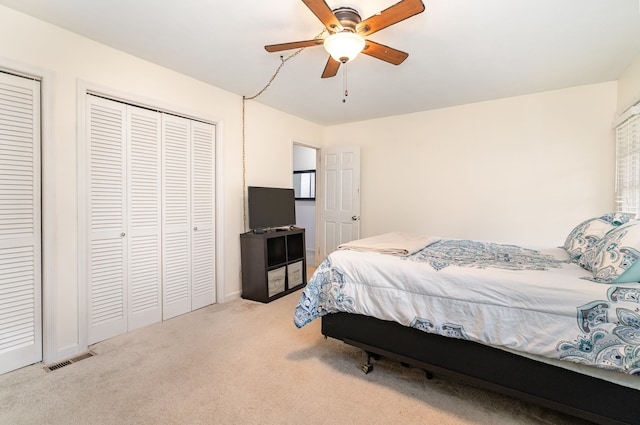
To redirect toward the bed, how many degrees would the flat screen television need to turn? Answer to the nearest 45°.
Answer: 0° — it already faces it

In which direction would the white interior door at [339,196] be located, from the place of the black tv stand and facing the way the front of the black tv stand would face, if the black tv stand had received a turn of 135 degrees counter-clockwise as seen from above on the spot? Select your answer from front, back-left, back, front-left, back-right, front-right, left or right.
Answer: front-right

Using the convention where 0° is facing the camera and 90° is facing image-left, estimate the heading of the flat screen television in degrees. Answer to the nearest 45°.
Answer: approximately 315°

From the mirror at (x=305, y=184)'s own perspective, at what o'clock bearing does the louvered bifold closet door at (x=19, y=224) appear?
The louvered bifold closet door is roughly at 1 o'clock from the mirror.

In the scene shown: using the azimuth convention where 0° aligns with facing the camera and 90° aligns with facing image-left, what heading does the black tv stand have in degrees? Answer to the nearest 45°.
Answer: approximately 315°

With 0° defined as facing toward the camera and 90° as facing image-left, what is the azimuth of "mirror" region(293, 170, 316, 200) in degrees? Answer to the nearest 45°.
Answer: approximately 0°

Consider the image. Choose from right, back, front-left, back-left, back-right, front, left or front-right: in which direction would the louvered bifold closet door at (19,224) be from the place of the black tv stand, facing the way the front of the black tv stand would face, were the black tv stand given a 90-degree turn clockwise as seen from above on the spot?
front
